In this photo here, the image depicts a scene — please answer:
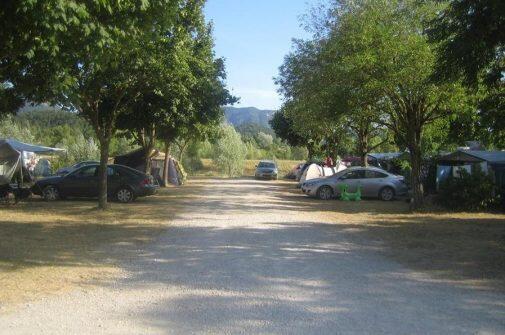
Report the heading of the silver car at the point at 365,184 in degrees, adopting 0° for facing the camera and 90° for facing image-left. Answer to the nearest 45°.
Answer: approximately 90°

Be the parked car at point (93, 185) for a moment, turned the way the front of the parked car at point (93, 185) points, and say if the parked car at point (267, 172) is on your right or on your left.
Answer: on your right

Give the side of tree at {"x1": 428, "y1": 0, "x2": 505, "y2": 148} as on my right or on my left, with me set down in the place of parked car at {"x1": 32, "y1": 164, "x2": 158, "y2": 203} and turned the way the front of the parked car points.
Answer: on my left

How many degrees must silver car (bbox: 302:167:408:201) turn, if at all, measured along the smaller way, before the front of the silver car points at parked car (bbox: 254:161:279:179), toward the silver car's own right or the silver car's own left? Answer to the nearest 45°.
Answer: approximately 90° to the silver car's own right

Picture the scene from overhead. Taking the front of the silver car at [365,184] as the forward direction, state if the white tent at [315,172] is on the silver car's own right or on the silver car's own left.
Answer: on the silver car's own right
